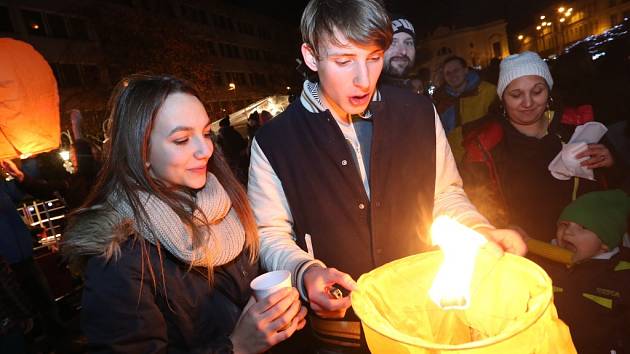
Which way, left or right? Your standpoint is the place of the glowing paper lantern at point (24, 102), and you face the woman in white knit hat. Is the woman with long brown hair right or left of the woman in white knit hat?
right

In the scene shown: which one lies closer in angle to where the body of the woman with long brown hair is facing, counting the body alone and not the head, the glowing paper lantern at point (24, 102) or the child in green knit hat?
the child in green knit hat

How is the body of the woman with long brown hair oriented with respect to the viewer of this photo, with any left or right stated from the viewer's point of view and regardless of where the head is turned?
facing the viewer and to the right of the viewer

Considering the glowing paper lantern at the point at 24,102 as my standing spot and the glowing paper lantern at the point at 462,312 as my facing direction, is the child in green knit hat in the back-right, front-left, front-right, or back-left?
front-left

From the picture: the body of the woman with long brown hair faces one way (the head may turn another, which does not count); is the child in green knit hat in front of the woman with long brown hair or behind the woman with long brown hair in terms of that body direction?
in front

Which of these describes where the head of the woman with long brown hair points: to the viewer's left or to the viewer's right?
to the viewer's right

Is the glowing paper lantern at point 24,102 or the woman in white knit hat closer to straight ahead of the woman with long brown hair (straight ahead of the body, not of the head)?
the woman in white knit hat

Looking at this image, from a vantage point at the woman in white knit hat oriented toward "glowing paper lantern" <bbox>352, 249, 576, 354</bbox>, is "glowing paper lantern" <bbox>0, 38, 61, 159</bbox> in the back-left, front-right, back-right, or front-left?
front-right

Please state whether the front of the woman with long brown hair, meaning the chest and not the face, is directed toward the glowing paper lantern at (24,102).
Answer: no

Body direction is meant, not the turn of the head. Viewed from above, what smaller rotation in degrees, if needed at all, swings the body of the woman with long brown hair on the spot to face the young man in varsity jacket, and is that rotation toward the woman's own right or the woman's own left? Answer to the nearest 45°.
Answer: approximately 45° to the woman's own left

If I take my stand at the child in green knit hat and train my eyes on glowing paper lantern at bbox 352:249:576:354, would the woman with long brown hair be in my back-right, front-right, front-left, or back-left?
front-right

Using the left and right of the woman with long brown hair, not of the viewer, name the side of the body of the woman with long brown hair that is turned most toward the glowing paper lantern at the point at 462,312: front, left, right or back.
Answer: front

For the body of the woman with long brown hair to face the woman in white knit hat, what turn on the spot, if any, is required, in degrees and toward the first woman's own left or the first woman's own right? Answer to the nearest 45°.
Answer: approximately 45° to the first woman's own left
